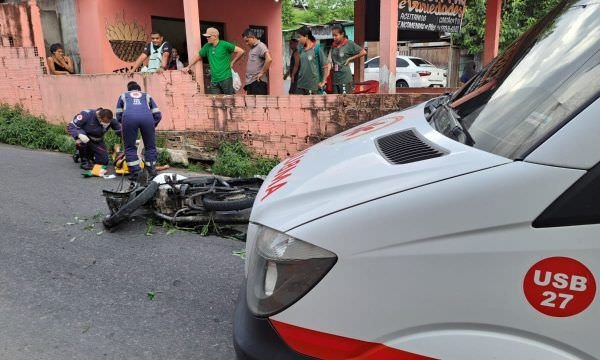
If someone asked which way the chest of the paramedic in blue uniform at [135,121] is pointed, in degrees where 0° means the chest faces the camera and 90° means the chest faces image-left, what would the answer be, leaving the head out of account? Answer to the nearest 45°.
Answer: approximately 180°

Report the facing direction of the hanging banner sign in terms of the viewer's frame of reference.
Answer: facing the viewer

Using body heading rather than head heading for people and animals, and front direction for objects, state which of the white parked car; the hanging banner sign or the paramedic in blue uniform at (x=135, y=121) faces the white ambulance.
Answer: the hanging banner sign

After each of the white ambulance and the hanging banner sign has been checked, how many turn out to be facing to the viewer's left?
1

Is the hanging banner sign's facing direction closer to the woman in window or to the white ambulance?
the white ambulance

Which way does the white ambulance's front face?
to the viewer's left

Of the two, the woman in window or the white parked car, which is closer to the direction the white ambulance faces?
the woman in window

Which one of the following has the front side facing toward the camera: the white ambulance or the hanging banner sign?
the hanging banner sign

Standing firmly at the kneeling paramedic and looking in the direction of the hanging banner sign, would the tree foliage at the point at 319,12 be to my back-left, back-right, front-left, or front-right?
front-left

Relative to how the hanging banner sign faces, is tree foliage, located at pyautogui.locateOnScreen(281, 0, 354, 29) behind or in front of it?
behind

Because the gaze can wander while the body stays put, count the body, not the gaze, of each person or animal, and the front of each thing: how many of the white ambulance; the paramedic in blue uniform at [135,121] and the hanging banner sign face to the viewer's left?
1

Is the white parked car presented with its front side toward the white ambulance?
no

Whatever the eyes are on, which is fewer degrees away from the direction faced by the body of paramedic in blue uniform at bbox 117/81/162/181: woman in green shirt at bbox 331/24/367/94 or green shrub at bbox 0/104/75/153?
the green shrub

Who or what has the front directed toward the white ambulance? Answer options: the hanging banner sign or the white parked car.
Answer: the hanging banner sign

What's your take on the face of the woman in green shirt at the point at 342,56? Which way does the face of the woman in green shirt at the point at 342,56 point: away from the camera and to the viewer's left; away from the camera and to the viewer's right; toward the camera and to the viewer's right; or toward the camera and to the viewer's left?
toward the camera and to the viewer's left

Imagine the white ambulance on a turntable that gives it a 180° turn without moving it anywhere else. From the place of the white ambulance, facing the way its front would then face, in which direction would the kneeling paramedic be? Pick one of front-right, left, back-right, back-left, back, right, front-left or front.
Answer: back-left

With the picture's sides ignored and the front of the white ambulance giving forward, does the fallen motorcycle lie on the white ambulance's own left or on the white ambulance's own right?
on the white ambulance's own right
